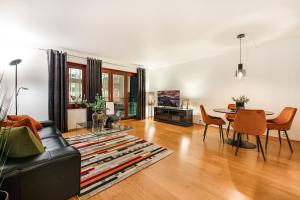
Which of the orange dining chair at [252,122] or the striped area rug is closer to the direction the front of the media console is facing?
the striped area rug

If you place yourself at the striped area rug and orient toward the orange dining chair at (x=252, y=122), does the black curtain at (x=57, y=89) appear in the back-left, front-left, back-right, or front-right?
back-left

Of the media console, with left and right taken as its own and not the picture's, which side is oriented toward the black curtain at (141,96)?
right

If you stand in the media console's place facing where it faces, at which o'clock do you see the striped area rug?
The striped area rug is roughly at 11 o'clock from the media console.

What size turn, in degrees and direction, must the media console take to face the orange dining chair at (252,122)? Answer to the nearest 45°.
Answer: approximately 90° to its left

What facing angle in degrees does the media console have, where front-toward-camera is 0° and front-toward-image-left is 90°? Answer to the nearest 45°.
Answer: approximately 45°
